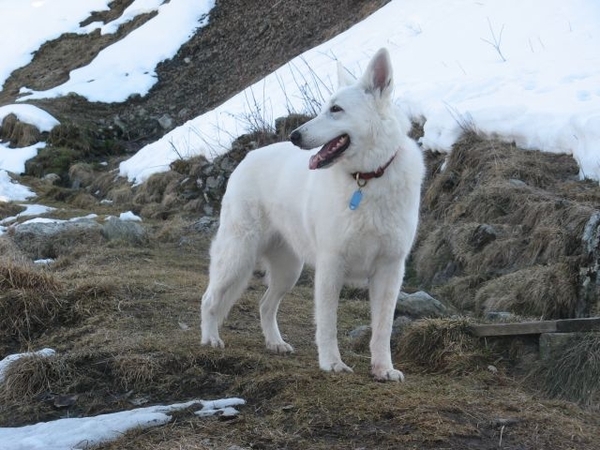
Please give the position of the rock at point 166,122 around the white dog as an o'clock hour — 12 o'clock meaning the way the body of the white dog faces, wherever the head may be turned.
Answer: The rock is roughly at 7 o'clock from the white dog.

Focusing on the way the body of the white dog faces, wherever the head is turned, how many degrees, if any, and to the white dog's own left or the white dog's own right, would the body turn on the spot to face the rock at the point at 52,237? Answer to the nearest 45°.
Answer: approximately 180°

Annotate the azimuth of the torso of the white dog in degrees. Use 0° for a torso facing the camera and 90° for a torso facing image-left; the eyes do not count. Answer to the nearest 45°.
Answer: approximately 315°
